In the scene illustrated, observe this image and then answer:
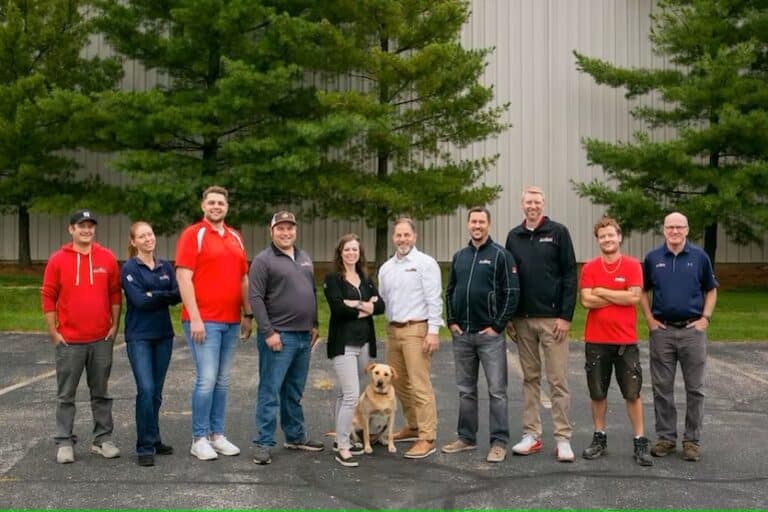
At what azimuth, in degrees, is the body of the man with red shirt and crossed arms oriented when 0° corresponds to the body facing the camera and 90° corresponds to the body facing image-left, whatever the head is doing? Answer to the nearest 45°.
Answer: approximately 0°

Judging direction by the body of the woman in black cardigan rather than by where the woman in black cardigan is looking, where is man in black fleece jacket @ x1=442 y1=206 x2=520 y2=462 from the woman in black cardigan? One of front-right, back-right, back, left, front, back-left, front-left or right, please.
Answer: front-left

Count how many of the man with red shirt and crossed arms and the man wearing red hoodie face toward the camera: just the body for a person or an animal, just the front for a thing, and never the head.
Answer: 2

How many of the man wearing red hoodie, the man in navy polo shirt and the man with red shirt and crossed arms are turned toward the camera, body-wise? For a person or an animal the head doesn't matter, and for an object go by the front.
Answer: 3

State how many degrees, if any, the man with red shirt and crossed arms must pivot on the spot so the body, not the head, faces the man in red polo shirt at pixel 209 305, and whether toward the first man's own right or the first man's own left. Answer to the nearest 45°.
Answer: approximately 90° to the first man's own right

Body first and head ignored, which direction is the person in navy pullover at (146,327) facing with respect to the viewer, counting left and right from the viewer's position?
facing the viewer and to the right of the viewer
